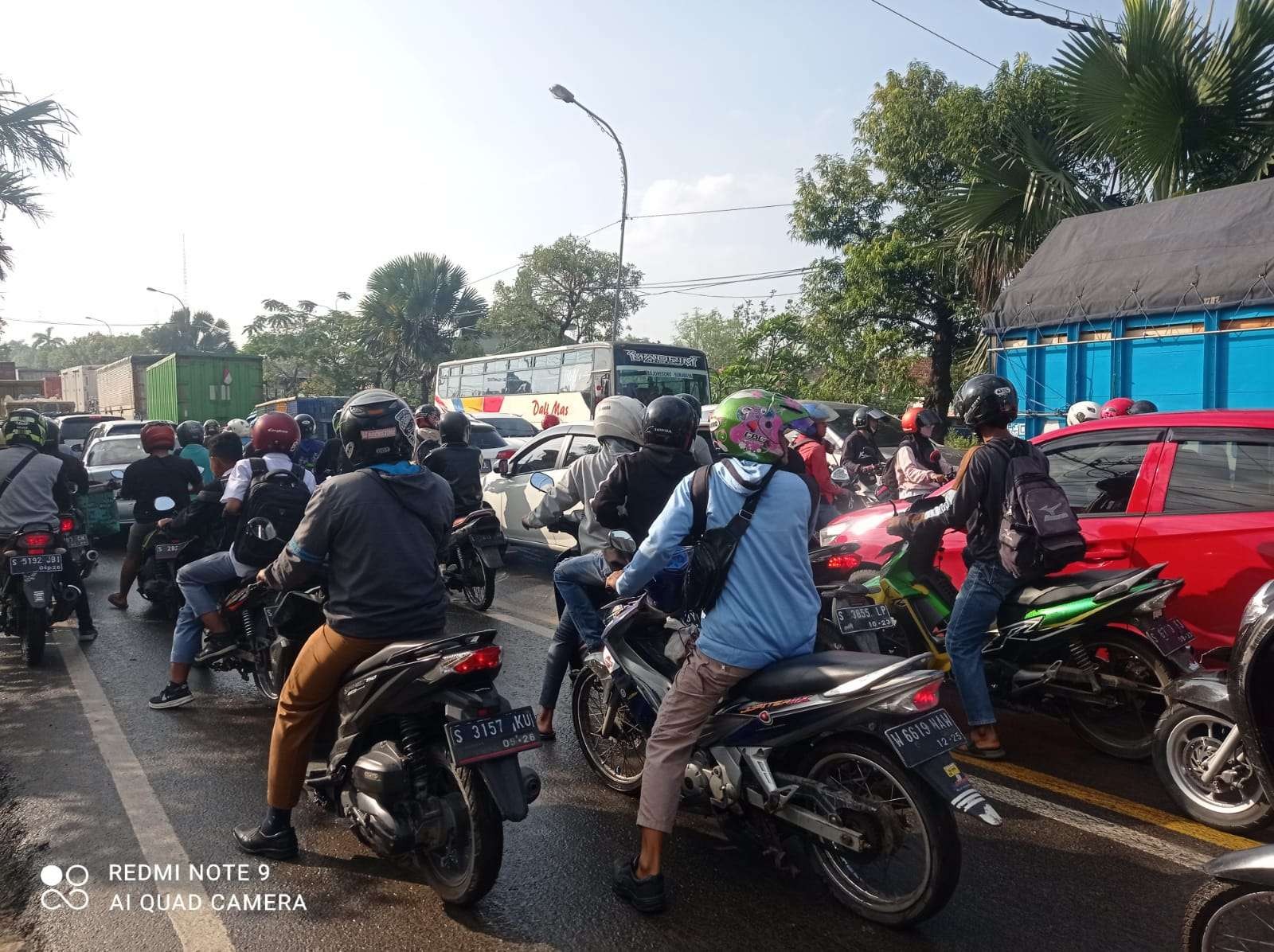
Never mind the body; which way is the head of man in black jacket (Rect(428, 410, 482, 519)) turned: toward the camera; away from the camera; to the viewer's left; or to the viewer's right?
away from the camera

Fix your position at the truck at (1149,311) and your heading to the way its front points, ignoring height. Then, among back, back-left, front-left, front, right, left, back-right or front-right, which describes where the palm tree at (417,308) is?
back

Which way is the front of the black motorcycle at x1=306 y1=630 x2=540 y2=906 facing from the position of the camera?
facing away from the viewer and to the left of the viewer

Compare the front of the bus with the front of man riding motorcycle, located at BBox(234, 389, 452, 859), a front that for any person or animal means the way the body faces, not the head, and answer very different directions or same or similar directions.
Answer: very different directions

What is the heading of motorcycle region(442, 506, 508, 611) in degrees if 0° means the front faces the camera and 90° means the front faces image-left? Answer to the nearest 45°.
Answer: approximately 135°

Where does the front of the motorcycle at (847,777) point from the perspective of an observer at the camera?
facing away from the viewer and to the left of the viewer

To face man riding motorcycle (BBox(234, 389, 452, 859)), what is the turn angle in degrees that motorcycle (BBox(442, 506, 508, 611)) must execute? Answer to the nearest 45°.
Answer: approximately 135° to its left

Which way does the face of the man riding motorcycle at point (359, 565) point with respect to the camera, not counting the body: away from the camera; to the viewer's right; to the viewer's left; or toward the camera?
away from the camera

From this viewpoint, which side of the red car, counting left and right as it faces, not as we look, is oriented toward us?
left

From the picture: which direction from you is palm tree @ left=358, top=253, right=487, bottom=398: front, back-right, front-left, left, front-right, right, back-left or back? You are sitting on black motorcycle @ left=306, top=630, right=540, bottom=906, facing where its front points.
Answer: front-right

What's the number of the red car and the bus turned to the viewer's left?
1

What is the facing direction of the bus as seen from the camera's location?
facing the viewer and to the right of the viewer

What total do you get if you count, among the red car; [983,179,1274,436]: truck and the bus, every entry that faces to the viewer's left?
1

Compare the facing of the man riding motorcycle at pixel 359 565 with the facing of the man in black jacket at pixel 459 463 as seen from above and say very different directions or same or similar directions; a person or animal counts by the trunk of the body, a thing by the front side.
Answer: same or similar directions

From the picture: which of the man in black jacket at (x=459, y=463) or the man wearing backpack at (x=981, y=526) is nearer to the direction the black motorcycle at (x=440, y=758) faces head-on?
the man in black jacket

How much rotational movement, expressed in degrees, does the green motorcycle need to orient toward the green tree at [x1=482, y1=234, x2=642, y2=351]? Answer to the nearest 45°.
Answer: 0° — it already faces it

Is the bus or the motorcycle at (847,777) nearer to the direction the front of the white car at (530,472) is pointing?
the bus
